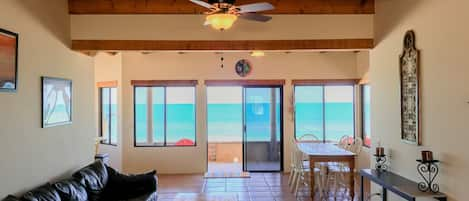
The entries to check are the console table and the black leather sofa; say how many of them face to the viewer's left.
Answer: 1

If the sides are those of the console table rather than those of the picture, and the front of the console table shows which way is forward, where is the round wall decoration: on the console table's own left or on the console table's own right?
on the console table's own right

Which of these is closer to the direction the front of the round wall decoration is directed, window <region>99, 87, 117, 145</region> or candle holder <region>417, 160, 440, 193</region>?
the candle holder

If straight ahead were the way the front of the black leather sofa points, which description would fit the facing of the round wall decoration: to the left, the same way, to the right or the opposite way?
to the right

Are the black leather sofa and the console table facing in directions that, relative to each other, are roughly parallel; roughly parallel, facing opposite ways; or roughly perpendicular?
roughly parallel, facing opposite ways

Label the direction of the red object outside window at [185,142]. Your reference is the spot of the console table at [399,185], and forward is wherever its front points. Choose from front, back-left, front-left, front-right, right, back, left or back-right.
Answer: front-right

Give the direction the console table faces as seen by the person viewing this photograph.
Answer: facing to the left of the viewer

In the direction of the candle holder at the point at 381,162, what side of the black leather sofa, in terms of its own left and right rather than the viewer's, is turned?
front

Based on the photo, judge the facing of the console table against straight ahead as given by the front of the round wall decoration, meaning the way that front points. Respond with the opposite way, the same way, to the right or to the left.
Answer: to the right

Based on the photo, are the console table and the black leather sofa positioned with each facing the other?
yes

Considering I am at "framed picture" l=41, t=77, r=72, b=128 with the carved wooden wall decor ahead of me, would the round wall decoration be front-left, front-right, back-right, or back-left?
front-left

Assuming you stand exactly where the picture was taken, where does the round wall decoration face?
facing the viewer

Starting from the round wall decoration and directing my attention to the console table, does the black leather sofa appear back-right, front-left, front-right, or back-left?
front-right

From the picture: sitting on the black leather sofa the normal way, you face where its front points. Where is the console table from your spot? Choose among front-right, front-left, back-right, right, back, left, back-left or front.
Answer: front

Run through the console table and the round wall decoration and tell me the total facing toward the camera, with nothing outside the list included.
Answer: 1

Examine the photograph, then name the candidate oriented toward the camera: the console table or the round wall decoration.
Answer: the round wall decoration
